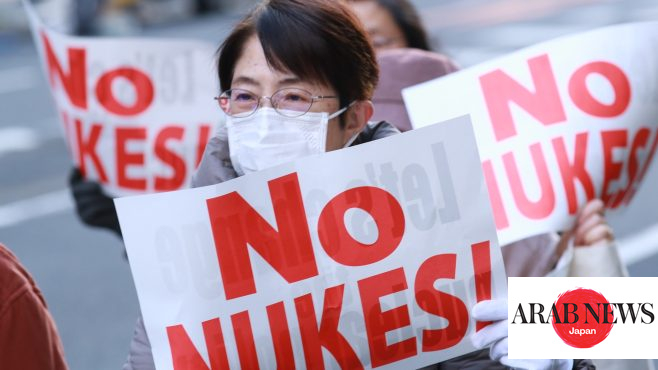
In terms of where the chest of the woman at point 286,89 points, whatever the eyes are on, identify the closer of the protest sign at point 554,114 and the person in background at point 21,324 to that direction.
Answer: the person in background

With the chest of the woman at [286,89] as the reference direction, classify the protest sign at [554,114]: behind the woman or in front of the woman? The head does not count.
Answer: behind

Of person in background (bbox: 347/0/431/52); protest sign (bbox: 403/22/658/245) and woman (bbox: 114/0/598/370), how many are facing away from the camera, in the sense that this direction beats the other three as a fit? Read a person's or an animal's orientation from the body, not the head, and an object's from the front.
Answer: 0

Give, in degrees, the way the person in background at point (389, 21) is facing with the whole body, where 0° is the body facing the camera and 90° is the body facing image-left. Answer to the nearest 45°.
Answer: approximately 45°

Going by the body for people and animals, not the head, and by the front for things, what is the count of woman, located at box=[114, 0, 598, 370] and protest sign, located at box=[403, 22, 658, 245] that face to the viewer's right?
0

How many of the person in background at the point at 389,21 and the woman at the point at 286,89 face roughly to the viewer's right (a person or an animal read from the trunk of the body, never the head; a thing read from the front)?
0

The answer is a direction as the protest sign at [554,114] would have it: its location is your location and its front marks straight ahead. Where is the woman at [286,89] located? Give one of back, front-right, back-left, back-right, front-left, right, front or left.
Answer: front-right

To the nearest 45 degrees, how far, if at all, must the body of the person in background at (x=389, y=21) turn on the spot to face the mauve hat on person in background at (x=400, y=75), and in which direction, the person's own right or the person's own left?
approximately 45° to the person's own left

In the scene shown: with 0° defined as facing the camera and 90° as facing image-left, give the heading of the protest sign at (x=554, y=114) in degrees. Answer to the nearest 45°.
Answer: approximately 0°

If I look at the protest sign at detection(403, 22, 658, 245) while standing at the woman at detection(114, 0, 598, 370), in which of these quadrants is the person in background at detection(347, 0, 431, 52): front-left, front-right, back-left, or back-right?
front-left

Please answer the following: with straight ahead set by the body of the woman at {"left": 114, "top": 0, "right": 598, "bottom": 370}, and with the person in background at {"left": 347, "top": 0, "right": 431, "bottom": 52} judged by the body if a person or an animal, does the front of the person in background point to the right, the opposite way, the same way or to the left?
the same way

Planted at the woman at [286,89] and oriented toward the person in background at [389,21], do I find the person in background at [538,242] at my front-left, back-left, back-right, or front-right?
front-right

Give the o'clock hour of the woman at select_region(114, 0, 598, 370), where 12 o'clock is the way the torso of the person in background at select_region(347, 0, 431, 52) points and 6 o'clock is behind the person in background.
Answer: The woman is roughly at 11 o'clock from the person in background.
